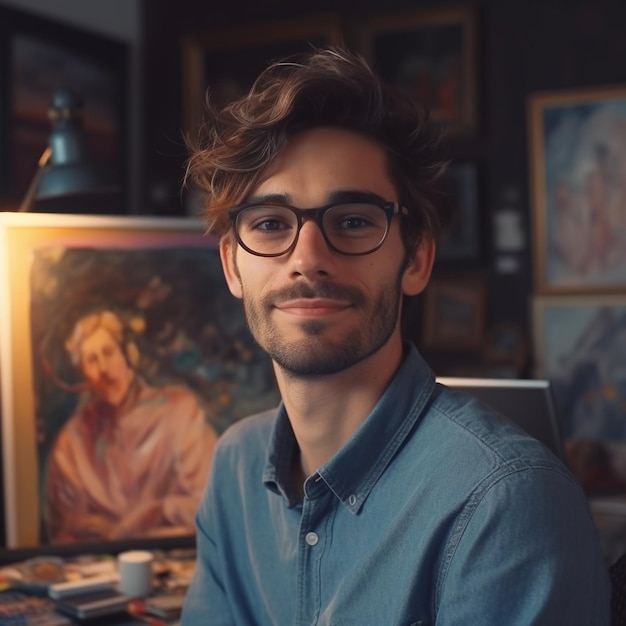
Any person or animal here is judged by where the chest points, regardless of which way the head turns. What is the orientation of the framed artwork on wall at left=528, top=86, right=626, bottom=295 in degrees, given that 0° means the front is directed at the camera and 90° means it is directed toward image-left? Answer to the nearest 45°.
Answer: approximately 0°

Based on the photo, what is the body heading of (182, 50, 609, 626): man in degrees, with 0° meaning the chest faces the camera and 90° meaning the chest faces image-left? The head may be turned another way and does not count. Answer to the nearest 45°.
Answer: approximately 45°

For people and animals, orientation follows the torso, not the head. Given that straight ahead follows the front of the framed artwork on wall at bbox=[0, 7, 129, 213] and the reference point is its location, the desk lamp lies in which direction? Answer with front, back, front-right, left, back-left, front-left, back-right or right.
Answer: front-right

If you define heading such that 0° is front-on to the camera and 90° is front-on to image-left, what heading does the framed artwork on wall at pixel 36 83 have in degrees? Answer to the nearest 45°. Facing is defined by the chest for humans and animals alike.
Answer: approximately 315°

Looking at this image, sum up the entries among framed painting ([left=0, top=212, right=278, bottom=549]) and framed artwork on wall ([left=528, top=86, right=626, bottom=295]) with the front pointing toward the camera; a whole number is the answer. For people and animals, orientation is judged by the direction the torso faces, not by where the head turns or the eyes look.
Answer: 2

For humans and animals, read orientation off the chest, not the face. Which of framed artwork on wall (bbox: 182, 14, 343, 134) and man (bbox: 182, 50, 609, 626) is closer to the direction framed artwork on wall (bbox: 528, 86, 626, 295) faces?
the man

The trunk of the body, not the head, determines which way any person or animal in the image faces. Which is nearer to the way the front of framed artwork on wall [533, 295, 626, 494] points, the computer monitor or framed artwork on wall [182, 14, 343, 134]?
the computer monitor

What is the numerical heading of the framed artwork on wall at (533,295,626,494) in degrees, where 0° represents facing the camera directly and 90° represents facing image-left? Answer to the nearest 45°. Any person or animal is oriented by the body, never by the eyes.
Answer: approximately 0°
